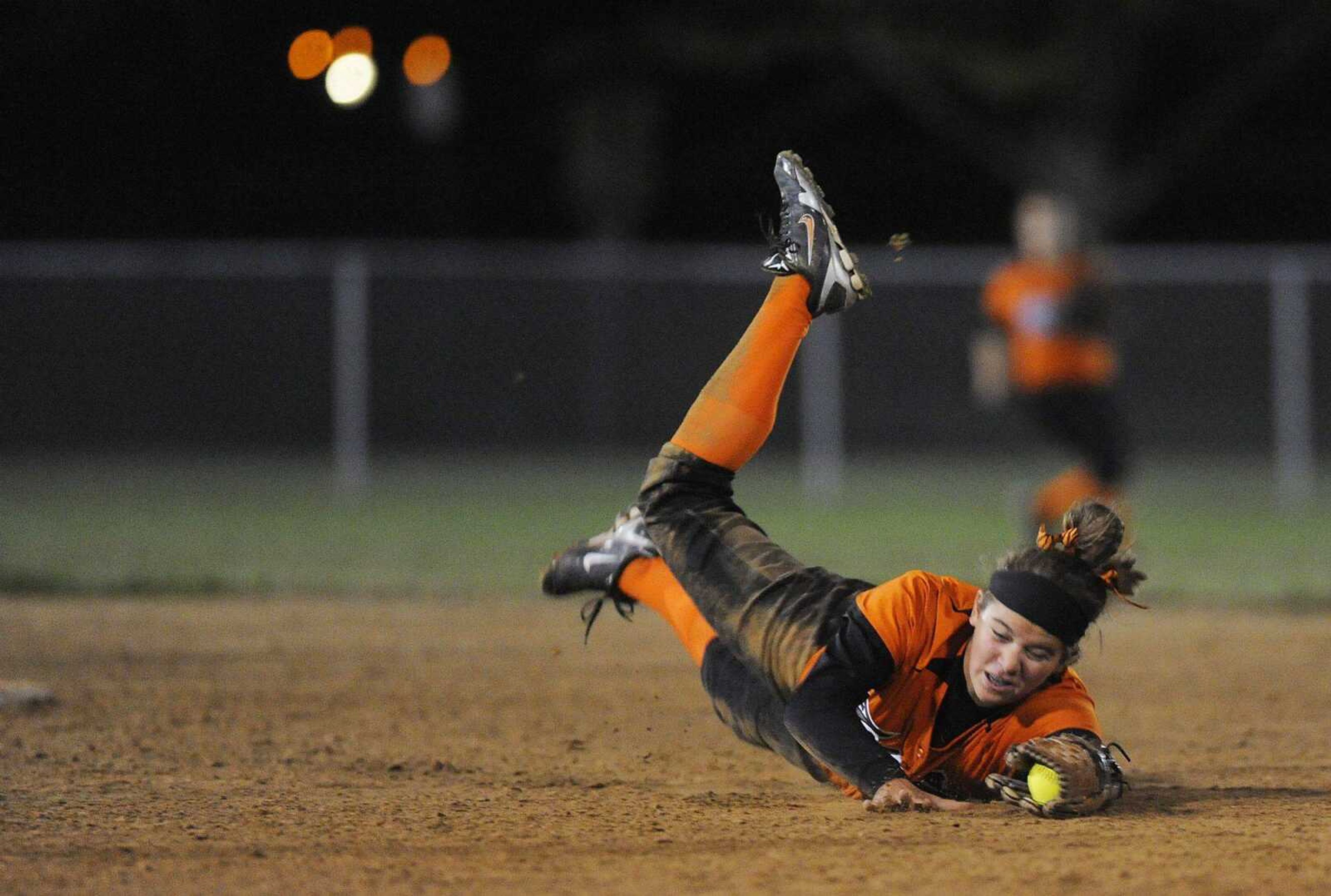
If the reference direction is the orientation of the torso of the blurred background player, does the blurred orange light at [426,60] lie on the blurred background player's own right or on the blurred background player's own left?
on the blurred background player's own right

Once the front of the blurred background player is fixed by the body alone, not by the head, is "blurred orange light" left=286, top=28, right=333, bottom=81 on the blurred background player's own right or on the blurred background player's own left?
on the blurred background player's own right

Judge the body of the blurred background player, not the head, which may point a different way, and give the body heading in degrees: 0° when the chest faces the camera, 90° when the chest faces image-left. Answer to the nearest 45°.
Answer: approximately 45°

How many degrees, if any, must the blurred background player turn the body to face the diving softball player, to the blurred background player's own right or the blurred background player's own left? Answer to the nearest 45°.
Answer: approximately 45° to the blurred background player's own left
